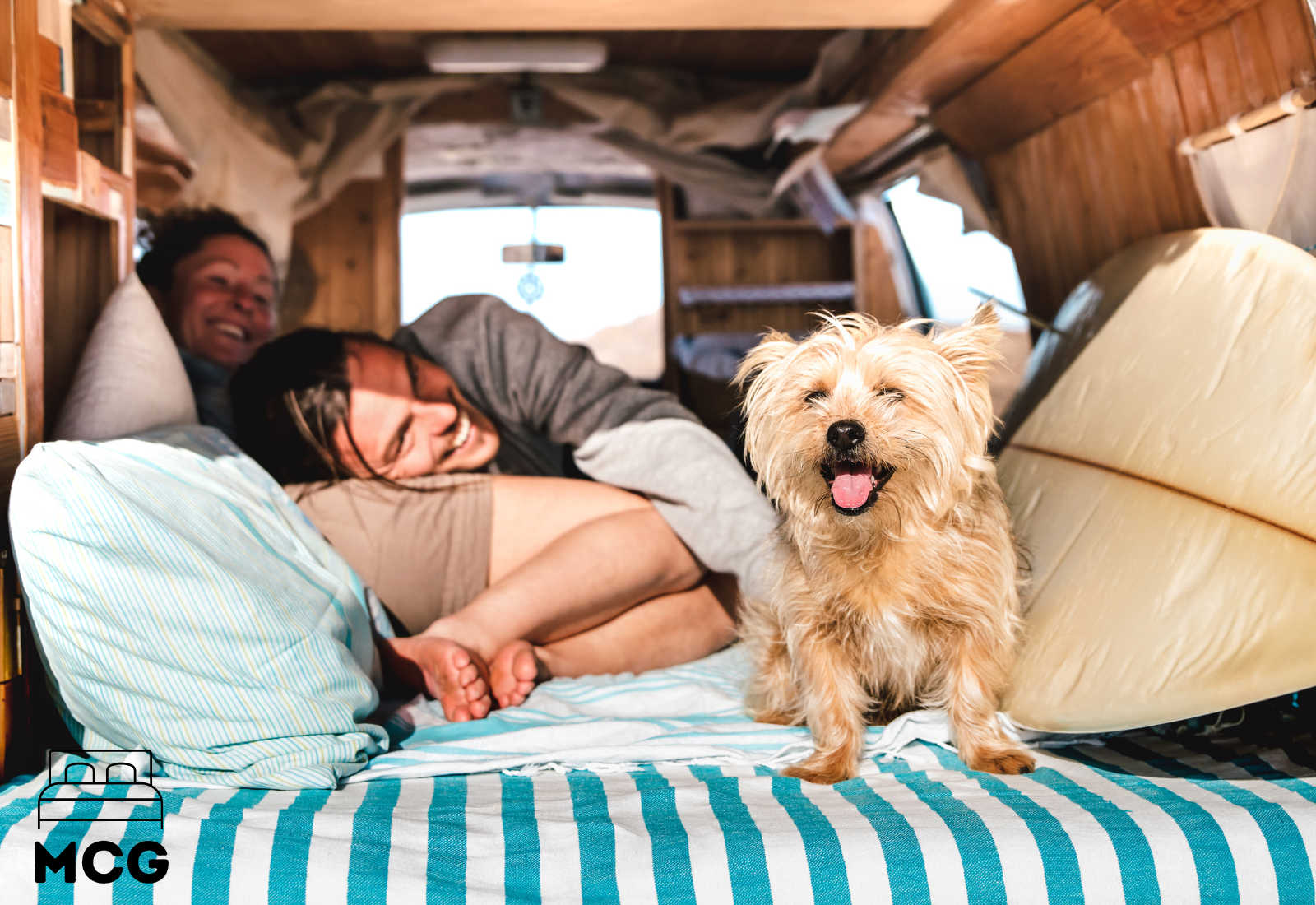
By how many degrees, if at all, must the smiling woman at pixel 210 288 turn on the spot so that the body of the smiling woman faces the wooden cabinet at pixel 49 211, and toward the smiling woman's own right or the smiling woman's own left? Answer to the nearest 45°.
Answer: approximately 45° to the smiling woman's own right

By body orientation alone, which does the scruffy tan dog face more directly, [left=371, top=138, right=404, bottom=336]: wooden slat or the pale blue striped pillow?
the pale blue striped pillow

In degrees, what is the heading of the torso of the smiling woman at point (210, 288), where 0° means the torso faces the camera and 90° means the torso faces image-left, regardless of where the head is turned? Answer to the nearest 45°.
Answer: approximately 315°

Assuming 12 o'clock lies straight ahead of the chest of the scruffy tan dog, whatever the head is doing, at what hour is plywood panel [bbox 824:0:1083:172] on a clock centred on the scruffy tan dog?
The plywood panel is roughly at 6 o'clock from the scruffy tan dog.

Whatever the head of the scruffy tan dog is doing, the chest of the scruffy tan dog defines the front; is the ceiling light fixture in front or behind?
behind

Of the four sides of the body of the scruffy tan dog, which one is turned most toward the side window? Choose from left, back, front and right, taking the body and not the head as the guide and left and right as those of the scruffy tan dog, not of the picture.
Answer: back

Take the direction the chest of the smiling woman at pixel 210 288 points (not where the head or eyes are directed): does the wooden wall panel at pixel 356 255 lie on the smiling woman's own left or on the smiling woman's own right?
on the smiling woman's own left

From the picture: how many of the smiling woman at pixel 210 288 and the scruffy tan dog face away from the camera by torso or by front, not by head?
0

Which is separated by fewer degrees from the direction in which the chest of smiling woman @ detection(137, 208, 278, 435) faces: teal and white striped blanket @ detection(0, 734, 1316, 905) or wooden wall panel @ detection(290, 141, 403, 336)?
the teal and white striped blanket

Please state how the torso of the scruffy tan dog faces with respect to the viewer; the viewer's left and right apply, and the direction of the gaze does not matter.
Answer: facing the viewer

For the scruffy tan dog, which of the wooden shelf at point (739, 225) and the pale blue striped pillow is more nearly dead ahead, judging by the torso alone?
the pale blue striped pillow
